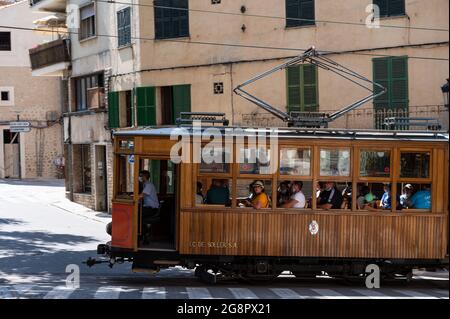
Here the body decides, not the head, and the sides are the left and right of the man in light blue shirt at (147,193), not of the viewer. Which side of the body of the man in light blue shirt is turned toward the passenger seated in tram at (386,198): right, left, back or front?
back

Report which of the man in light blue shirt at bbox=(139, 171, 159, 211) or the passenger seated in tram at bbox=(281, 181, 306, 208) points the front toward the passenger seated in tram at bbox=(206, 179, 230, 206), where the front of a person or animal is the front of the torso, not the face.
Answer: the passenger seated in tram at bbox=(281, 181, 306, 208)

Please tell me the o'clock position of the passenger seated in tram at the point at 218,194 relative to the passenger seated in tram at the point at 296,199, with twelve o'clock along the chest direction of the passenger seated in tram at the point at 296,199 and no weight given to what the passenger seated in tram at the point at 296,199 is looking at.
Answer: the passenger seated in tram at the point at 218,194 is roughly at 12 o'clock from the passenger seated in tram at the point at 296,199.

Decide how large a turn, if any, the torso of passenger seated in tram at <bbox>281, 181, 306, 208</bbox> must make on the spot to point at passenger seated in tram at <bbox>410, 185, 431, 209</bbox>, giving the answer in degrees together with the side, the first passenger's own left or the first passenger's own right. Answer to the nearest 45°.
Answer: approximately 180°

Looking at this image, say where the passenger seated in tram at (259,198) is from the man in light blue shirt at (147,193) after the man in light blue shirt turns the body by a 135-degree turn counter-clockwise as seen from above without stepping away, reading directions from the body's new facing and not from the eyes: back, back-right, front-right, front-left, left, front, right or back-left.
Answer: front-left

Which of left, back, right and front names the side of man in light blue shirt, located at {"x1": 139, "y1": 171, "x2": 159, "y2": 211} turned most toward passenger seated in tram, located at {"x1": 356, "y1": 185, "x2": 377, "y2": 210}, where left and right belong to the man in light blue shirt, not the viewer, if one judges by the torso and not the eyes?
back

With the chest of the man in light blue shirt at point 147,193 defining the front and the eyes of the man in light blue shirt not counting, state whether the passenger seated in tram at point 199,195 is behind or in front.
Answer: behind

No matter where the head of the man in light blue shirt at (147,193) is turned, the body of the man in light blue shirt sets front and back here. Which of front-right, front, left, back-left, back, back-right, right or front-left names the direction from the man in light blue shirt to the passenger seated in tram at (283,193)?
back

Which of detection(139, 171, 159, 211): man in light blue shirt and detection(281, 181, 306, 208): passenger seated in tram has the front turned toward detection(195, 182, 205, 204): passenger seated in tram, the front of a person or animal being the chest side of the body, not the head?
detection(281, 181, 306, 208): passenger seated in tram

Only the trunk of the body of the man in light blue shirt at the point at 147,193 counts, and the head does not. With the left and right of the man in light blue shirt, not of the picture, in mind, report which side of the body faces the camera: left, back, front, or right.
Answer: left

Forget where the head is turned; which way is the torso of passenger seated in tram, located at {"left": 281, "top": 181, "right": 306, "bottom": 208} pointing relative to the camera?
to the viewer's left

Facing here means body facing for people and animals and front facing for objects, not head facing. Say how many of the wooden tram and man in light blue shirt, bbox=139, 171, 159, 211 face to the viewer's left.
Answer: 2

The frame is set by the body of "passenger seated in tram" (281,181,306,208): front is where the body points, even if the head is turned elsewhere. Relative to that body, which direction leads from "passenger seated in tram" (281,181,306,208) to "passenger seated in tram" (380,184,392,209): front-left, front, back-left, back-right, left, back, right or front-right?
back

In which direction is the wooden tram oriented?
to the viewer's left
